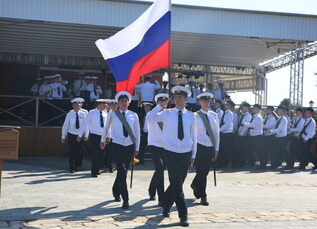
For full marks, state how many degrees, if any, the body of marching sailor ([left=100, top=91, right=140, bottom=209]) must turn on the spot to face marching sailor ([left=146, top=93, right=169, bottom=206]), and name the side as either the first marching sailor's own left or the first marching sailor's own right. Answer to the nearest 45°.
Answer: approximately 45° to the first marching sailor's own left

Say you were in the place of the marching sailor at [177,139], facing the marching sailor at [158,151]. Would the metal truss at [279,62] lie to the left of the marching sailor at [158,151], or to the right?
right

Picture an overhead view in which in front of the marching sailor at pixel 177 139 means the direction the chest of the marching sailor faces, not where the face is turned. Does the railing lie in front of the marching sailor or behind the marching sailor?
behind

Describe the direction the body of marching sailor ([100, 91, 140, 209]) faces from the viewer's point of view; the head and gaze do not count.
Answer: toward the camera

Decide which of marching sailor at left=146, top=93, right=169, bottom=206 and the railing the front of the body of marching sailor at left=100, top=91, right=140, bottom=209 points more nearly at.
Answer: the marching sailor

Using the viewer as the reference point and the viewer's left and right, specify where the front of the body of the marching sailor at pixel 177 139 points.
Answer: facing the viewer

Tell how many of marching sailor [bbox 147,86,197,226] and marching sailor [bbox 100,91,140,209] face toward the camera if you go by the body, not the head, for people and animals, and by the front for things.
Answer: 2
